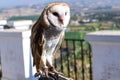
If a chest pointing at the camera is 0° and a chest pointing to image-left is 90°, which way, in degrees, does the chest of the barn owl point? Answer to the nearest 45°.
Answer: approximately 315°
